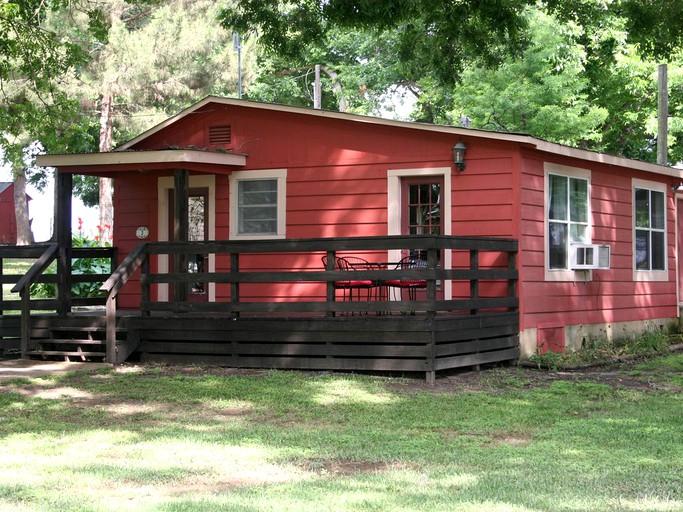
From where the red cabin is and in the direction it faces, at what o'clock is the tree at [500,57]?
The tree is roughly at 5 o'clock from the red cabin.

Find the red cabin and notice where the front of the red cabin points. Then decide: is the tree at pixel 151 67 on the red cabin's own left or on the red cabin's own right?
on the red cabin's own right

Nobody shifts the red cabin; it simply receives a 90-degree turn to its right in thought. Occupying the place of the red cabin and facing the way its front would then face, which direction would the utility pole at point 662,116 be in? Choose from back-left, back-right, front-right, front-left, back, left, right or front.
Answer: right

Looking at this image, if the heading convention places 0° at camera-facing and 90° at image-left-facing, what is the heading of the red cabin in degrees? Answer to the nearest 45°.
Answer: approximately 45°
